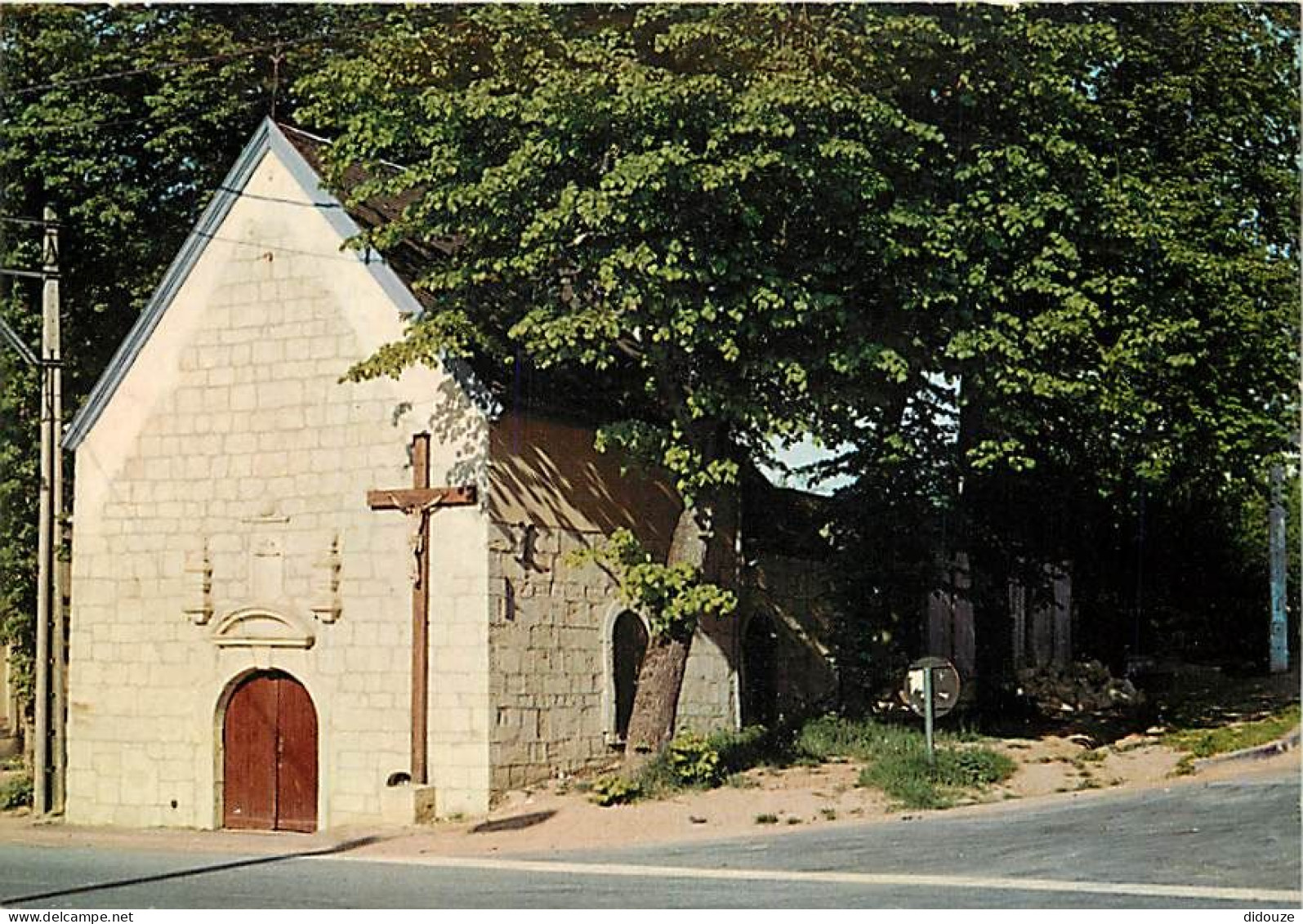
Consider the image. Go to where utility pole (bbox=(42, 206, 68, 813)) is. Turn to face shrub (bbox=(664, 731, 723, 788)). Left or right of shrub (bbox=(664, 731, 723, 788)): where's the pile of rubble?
left

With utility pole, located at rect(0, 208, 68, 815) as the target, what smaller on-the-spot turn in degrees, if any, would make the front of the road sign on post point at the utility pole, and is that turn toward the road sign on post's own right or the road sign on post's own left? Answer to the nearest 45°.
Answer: approximately 90° to the road sign on post's own left

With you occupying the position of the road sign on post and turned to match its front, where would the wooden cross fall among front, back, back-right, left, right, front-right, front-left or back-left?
left

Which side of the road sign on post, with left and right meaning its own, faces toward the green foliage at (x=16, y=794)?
left

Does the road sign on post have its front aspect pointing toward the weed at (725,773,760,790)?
no

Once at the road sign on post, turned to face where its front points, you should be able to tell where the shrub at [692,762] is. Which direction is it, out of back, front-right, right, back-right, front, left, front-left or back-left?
left

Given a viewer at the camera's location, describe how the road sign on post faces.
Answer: facing away from the viewer

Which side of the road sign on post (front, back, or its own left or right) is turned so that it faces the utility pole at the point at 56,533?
left

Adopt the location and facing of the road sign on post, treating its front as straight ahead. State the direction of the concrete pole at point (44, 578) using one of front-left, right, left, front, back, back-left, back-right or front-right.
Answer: left

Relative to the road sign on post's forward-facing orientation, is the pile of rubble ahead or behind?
ahead

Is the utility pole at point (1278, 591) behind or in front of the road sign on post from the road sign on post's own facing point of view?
in front

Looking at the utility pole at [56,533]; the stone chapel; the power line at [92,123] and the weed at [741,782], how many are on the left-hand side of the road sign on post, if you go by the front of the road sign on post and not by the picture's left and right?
4
